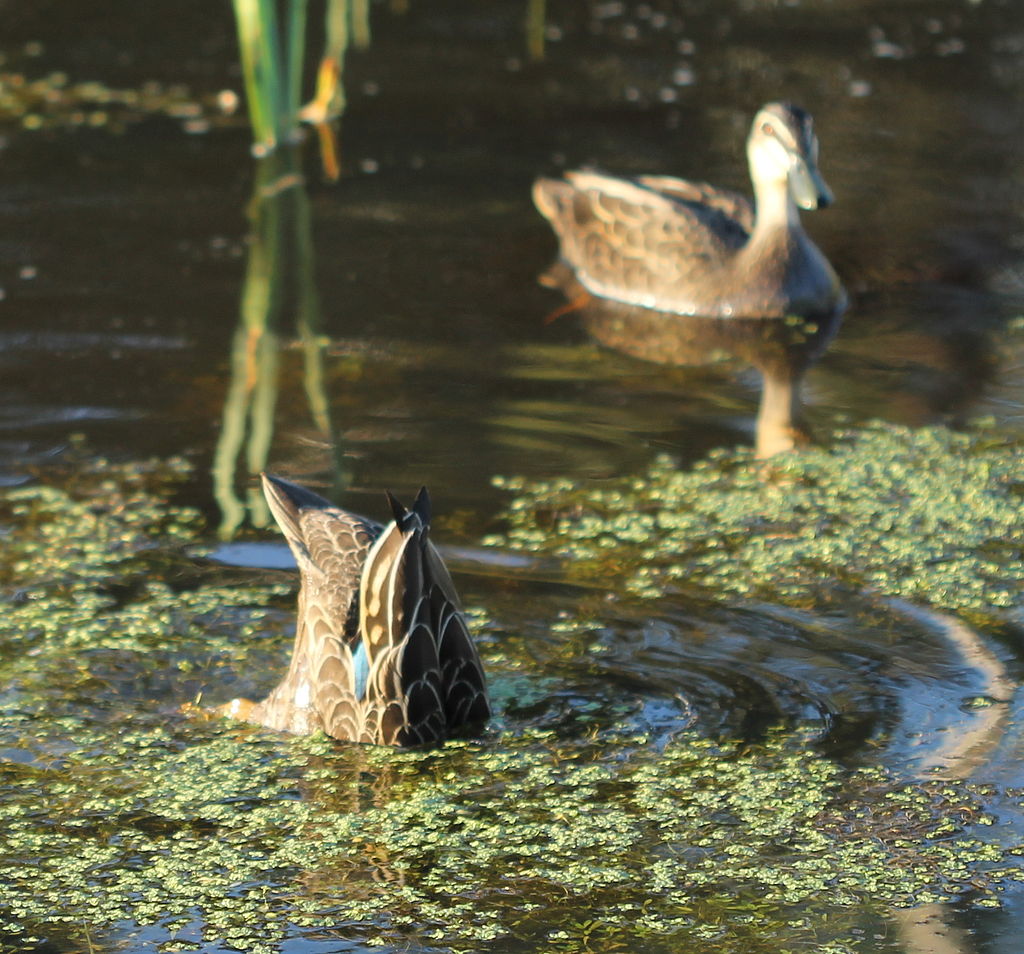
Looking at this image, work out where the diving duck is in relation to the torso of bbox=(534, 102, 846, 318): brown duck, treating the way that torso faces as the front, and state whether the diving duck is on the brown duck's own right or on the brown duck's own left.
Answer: on the brown duck's own right

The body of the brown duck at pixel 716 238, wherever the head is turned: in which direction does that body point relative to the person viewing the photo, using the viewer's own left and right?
facing the viewer and to the right of the viewer
